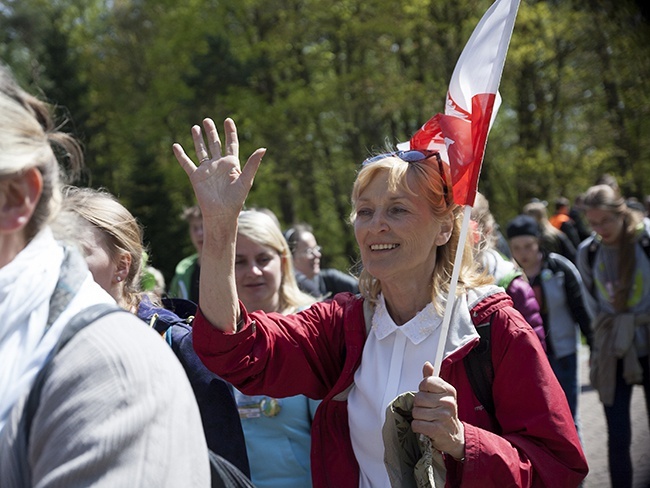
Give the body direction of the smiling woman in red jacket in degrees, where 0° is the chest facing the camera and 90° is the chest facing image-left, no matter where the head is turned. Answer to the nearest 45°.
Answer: approximately 45°

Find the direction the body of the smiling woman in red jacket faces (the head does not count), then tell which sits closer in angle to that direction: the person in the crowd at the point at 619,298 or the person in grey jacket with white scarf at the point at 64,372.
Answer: the person in grey jacket with white scarf

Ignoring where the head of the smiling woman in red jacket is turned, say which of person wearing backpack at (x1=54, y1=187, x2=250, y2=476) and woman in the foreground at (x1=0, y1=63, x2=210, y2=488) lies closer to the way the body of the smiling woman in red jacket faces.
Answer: the woman in the foreground

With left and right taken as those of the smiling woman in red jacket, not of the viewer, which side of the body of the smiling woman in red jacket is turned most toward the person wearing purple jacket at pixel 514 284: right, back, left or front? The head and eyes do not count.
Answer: back

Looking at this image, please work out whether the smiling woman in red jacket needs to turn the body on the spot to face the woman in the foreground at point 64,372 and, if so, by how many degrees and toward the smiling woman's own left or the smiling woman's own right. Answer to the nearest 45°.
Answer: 0° — they already face them

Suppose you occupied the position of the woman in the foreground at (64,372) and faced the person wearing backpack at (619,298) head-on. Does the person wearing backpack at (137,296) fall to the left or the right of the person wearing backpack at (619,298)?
left

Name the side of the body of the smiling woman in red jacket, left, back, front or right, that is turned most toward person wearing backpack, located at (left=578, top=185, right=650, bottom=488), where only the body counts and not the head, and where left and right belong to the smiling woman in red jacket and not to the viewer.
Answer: back
